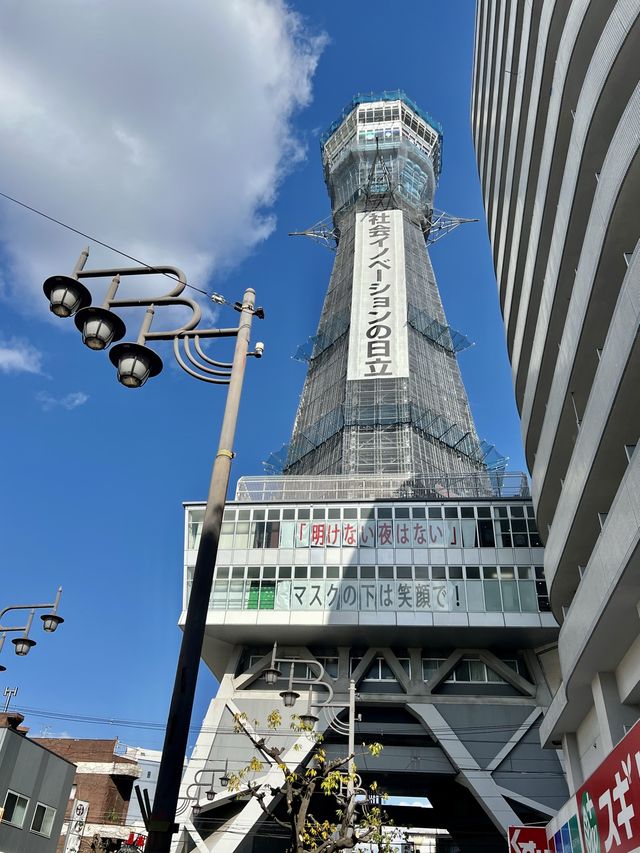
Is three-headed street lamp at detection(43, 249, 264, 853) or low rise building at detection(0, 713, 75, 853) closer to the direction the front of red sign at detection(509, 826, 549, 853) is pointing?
the three-headed street lamp

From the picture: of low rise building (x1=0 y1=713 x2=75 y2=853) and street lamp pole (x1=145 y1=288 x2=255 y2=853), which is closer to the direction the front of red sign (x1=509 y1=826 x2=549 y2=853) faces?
the street lamp pole

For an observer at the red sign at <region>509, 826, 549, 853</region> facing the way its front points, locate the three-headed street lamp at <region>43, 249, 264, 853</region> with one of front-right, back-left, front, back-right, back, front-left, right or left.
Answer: front

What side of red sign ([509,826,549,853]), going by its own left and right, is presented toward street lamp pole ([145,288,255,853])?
front

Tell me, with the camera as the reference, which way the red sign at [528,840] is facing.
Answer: facing the viewer

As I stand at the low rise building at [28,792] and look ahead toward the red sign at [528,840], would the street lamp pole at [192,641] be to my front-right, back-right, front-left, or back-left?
front-right

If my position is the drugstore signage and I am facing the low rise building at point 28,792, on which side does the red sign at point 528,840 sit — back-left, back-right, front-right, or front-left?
front-right

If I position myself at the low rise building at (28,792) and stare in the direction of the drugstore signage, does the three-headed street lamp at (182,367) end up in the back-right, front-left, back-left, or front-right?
front-right

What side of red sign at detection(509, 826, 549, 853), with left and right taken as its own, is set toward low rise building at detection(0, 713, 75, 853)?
right

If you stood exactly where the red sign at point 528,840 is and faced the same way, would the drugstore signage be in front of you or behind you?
in front
